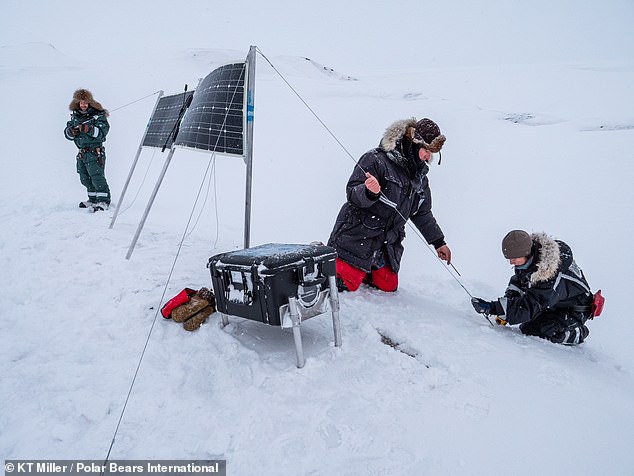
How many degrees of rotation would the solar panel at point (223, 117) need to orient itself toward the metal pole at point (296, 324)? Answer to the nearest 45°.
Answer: approximately 45° to its left

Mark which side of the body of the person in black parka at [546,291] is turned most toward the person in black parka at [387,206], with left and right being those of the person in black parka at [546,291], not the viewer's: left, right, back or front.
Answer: front

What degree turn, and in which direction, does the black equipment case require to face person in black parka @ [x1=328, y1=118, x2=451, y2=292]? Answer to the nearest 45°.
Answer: approximately 180°

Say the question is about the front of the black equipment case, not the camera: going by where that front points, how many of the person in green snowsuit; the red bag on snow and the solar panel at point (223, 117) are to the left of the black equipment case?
0

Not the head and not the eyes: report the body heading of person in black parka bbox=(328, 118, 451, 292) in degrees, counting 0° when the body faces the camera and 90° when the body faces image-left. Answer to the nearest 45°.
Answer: approximately 315°

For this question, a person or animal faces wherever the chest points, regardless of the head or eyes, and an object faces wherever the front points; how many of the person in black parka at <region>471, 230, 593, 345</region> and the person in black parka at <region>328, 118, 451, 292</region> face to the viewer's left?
1

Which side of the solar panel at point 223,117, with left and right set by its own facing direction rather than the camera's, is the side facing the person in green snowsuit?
right

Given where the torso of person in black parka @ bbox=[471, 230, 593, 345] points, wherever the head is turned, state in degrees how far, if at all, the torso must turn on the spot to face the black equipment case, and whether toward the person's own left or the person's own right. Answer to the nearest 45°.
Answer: approximately 45° to the person's own left

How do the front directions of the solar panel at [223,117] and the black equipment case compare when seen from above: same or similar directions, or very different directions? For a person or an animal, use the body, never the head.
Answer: same or similar directions

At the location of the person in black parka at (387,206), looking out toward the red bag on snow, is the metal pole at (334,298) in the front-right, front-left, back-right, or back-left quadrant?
front-left

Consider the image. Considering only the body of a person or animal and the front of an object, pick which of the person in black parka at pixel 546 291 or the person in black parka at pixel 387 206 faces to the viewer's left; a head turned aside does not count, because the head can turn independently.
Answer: the person in black parka at pixel 546 291

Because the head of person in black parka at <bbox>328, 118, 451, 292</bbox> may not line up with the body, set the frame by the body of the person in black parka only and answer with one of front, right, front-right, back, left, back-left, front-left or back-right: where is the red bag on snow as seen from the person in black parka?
right

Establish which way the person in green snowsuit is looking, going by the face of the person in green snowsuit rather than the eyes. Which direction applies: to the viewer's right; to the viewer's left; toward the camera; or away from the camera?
toward the camera

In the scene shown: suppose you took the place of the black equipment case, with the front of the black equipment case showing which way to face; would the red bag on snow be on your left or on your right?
on your right
